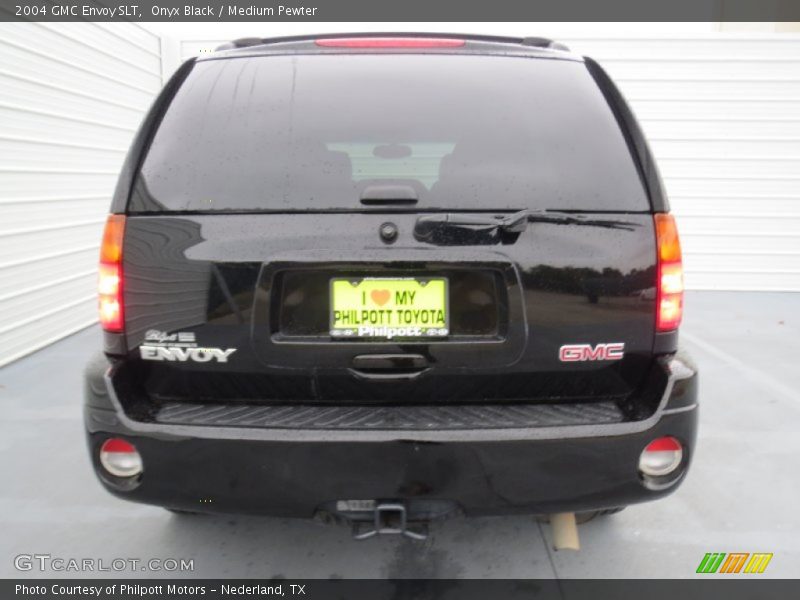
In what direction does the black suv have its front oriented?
away from the camera
